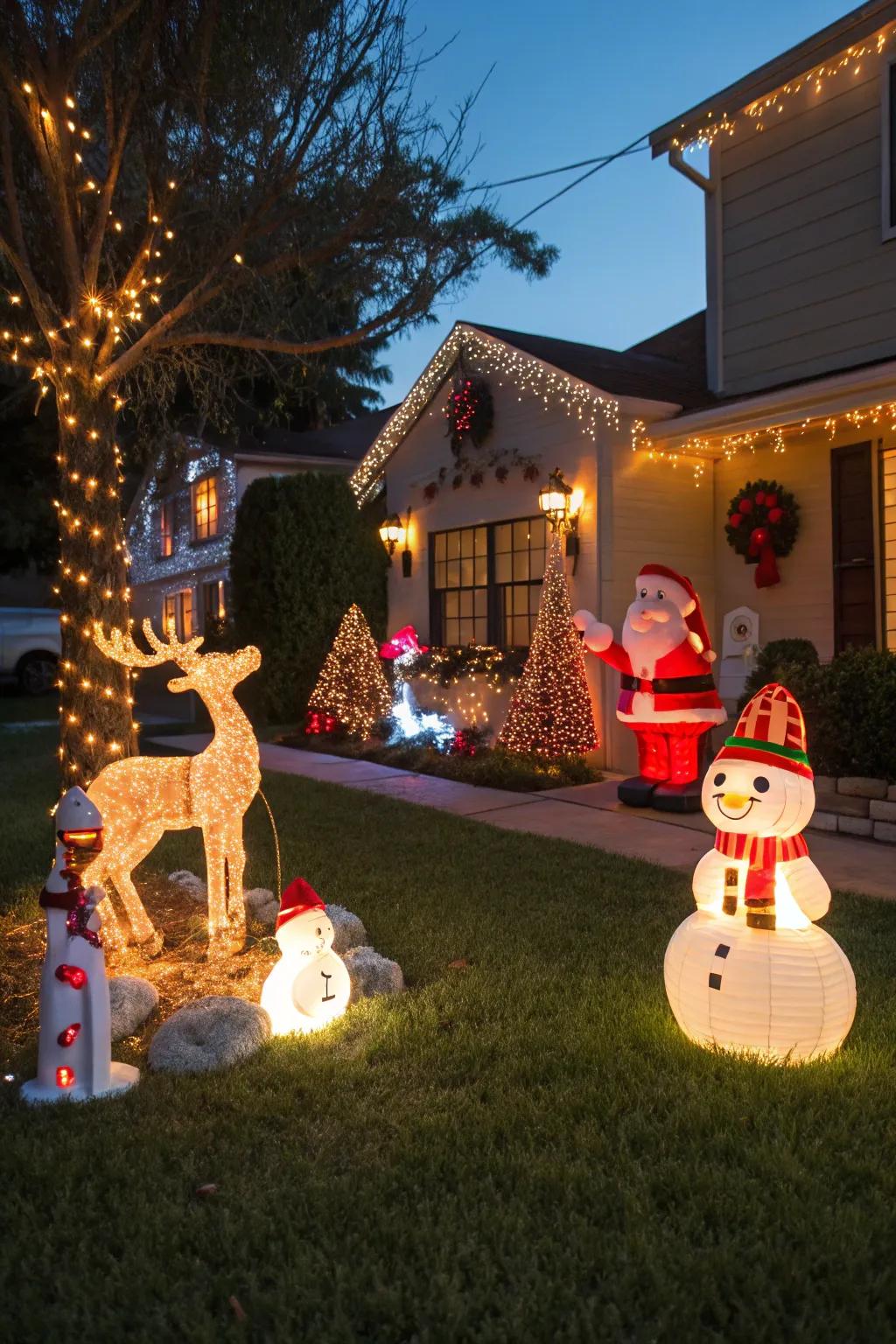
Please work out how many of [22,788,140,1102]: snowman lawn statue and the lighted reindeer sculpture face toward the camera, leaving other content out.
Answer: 1

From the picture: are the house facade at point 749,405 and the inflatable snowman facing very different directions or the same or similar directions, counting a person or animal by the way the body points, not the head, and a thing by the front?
same or similar directions

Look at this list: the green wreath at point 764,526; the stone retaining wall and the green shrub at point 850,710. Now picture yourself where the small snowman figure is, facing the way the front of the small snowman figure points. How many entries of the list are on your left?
3

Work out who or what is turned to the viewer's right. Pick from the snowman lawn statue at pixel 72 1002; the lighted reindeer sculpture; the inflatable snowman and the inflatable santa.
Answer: the lighted reindeer sculpture

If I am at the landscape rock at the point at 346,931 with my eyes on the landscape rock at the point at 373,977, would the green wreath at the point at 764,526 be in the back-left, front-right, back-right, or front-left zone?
back-left

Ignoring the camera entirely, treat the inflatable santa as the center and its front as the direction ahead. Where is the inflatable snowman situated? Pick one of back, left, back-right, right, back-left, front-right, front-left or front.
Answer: front-left

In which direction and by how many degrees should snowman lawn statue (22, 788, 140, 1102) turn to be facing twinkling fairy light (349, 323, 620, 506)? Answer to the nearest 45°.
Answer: approximately 135° to its left

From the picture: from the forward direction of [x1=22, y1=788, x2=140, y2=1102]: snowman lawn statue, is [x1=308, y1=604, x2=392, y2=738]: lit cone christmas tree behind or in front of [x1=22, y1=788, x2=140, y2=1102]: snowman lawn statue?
behind

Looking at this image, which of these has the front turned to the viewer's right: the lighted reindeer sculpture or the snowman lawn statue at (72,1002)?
the lighted reindeer sculpture

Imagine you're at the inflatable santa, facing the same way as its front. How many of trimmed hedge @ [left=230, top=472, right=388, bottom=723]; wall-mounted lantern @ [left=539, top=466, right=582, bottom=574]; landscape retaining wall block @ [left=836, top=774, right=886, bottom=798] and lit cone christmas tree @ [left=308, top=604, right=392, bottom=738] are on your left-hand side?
1

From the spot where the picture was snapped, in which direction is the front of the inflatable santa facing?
facing the viewer and to the left of the viewer

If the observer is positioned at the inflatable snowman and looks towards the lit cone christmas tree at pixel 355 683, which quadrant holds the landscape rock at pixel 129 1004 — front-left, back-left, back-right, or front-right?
front-left

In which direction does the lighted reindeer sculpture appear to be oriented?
to the viewer's right
